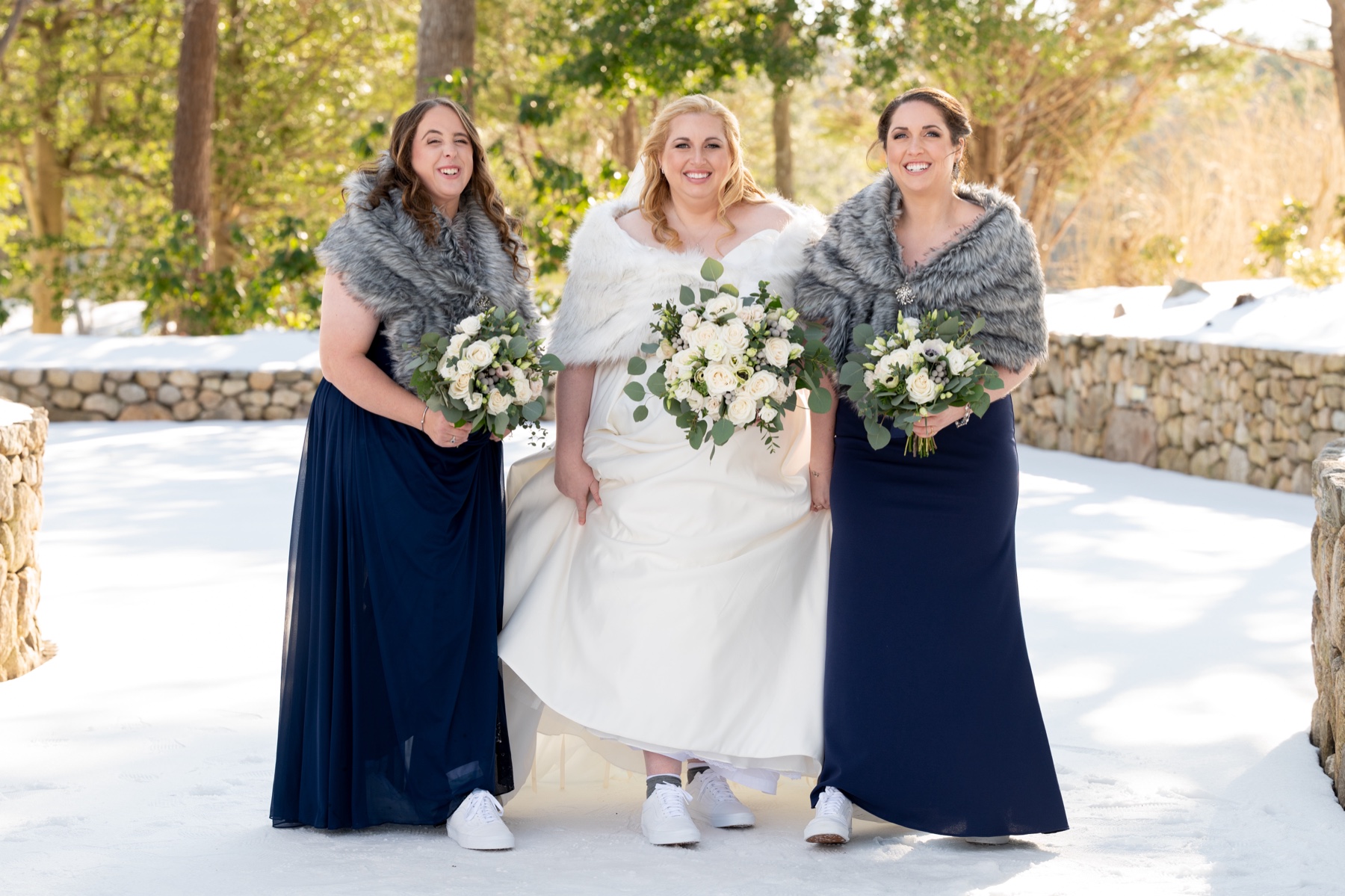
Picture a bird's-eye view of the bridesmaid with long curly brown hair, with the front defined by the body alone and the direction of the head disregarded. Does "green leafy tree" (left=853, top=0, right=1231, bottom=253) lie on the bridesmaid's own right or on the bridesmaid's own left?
on the bridesmaid's own left

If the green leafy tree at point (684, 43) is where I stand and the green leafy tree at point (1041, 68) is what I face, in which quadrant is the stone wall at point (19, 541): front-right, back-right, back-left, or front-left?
back-right

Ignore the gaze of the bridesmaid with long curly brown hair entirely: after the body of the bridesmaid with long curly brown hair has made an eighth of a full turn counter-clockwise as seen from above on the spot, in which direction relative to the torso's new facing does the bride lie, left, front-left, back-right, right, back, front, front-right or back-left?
front

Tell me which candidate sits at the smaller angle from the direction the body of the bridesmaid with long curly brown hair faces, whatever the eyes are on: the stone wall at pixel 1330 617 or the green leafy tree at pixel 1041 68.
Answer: the stone wall

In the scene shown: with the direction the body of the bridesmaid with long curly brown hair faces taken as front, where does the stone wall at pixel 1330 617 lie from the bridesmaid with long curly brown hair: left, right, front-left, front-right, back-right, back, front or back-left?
front-left

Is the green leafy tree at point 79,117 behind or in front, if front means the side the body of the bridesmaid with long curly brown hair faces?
behind

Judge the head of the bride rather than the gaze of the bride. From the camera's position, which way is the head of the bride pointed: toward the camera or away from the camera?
toward the camera

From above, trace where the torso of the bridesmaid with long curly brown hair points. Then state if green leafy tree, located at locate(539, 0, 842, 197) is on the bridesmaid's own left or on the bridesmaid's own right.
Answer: on the bridesmaid's own left

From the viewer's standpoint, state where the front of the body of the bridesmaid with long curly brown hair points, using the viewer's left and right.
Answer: facing the viewer and to the right of the viewer

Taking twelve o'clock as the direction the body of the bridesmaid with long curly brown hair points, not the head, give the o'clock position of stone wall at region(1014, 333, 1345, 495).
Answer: The stone wall is roughly at 9 o'clock from the bridesmaid with long curly brown hair.
